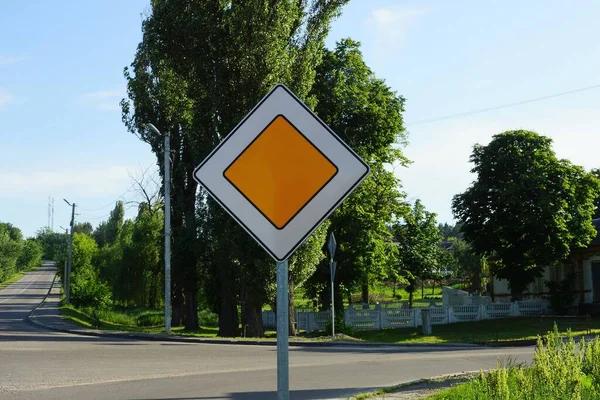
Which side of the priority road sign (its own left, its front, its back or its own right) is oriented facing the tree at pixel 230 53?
back

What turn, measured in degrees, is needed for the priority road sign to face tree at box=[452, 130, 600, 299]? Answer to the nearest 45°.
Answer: approximately 180°

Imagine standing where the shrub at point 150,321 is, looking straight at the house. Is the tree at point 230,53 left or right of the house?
right

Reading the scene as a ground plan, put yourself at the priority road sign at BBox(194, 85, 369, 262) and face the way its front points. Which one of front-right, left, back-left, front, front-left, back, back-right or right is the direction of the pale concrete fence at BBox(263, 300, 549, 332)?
back

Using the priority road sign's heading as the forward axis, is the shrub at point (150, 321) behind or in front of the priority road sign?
behind

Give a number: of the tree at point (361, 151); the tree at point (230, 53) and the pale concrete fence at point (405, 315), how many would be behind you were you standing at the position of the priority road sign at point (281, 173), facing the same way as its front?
3

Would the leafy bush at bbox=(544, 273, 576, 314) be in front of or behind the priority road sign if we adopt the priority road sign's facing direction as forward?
behind

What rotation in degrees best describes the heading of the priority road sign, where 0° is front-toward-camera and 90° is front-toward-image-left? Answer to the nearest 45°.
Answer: approximately 0°

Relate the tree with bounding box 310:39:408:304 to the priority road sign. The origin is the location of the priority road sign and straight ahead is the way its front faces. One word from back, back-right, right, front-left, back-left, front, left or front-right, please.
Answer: back
